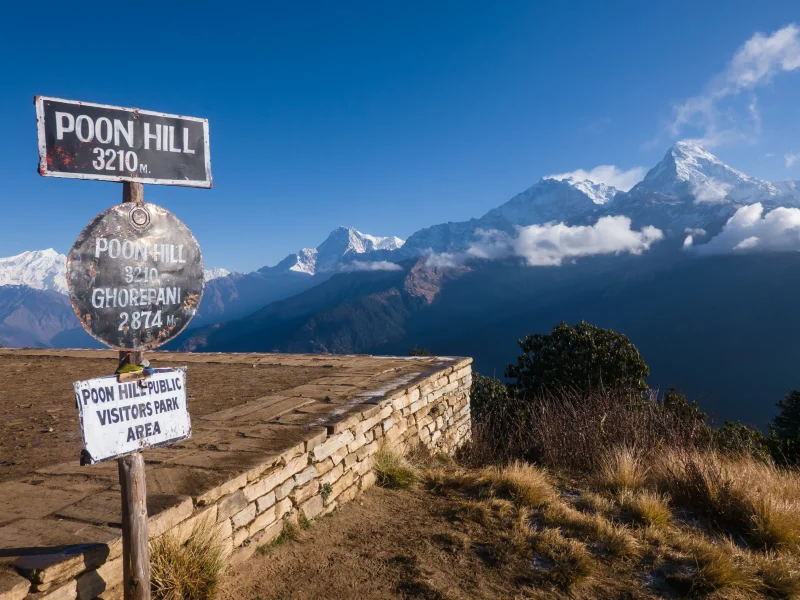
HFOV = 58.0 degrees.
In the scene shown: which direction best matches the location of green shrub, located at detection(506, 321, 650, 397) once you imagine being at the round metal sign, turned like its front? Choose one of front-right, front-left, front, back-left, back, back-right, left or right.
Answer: back-left

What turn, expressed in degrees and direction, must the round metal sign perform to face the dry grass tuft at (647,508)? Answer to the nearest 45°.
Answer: approximately 90° to its left

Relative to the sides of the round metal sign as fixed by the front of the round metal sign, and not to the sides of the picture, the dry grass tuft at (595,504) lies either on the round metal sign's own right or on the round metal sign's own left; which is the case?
on the round metal sign's own left

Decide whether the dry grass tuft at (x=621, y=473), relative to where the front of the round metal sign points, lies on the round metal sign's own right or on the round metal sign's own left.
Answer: on the round metal sign's own left

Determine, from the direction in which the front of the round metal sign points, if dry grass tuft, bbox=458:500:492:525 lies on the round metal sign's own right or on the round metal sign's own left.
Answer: on the round metal sign's own left

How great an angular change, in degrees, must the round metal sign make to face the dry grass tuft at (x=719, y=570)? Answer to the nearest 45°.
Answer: approximately 90° to its left

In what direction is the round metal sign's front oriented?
toward the camera

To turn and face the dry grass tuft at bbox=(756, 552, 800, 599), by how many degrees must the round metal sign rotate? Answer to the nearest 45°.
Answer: approximately 90° to its left
